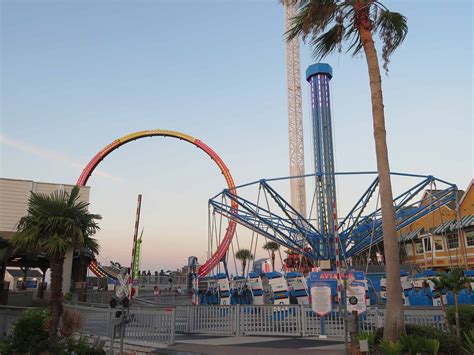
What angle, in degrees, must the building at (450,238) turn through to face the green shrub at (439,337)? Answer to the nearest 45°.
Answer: approximately 45° to its left

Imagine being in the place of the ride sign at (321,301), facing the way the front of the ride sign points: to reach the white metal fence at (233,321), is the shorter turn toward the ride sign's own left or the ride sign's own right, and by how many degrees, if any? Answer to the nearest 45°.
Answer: approximately 135° to the ride sign's own right

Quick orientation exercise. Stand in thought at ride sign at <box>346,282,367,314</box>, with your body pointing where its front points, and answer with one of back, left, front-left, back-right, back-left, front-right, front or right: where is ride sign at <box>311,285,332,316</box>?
back-right

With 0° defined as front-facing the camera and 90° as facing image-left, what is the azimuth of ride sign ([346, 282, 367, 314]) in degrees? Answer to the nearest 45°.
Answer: approximately 0°

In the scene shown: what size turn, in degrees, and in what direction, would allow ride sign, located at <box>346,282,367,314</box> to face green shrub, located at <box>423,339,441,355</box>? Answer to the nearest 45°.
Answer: approximately 45° to its left

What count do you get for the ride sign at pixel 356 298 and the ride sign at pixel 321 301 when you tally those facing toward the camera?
2

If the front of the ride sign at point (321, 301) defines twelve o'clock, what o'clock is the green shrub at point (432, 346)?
The green shrub is roughly at 11 o'clock from the ride sign.

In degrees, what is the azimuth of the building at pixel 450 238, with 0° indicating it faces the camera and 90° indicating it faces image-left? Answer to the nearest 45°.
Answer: approximately 45°
